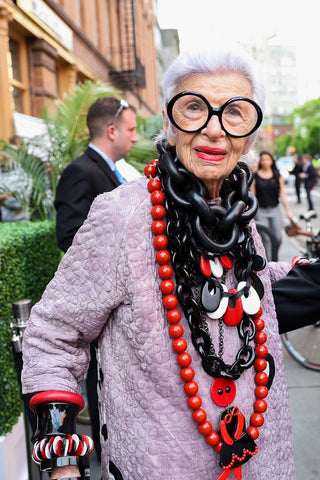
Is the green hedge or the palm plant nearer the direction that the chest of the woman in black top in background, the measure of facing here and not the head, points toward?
the green hedge

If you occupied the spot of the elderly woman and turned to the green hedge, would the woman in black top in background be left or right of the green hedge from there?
right

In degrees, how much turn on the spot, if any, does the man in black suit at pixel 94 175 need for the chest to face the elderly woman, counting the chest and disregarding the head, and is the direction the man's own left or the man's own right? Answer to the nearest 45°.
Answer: approximately 90° to the man's own right

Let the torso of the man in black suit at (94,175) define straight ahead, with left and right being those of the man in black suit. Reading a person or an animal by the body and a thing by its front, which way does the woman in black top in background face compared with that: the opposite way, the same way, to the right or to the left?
to the right

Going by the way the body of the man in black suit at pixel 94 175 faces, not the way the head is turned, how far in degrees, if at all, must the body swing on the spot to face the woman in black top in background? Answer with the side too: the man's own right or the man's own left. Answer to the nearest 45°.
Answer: approximately 45° to the man's own left

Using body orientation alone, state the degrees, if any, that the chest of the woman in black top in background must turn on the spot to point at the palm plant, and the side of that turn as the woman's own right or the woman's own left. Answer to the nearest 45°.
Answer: approximately 45° to the woman's own right

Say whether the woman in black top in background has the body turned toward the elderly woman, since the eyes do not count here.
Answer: yes

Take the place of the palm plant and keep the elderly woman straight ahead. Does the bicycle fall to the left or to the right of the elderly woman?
left

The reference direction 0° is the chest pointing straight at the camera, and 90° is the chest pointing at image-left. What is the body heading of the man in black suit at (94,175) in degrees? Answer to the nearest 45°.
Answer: approximately 270°

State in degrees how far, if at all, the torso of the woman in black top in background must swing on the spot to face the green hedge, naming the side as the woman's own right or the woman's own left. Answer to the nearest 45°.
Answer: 0° — they already face it

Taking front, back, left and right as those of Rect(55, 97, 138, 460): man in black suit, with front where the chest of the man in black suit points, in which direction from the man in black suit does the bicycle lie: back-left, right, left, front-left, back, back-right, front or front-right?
front-left
